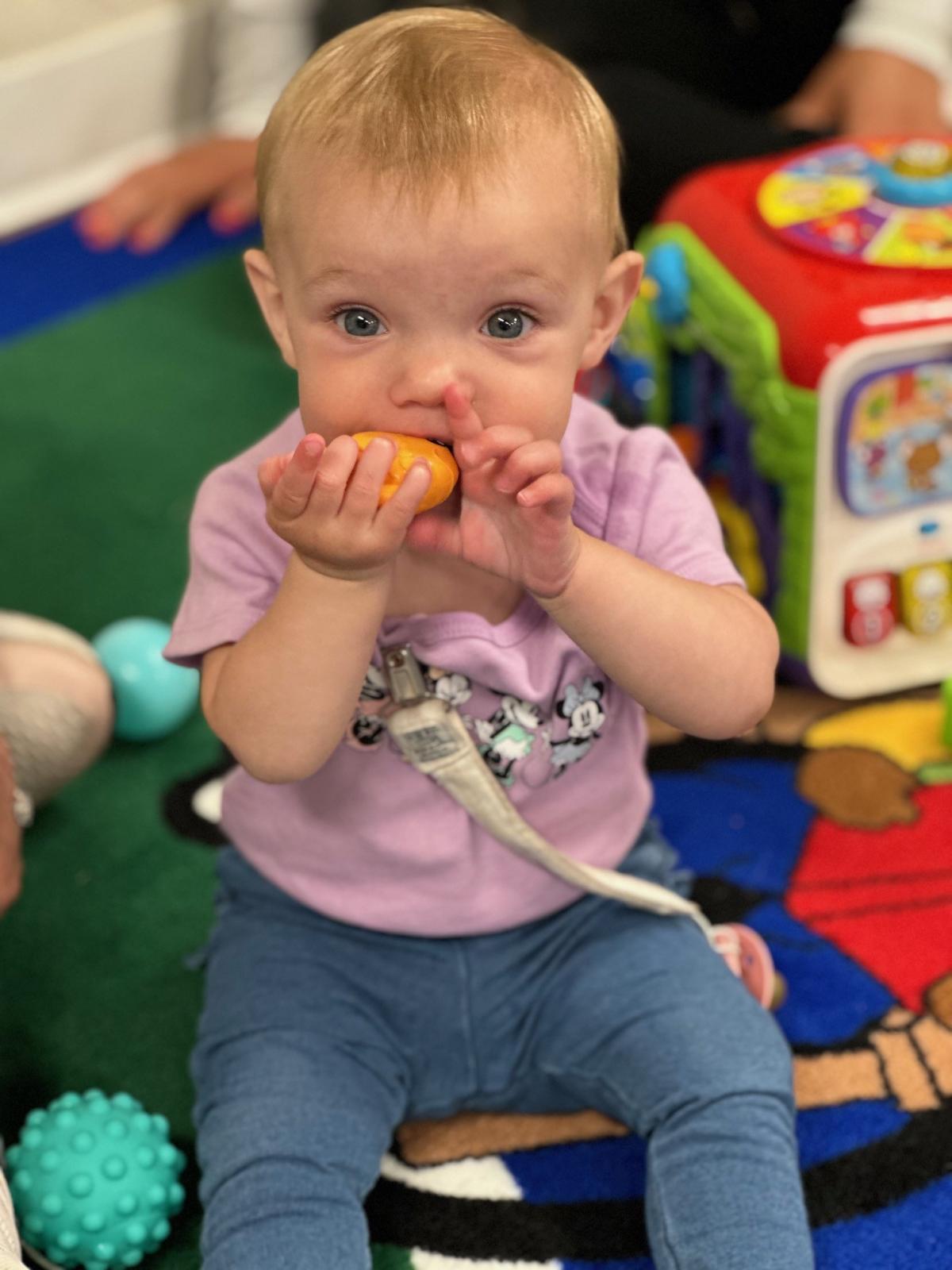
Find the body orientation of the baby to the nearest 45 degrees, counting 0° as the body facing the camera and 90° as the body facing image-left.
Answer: approximately 0°
